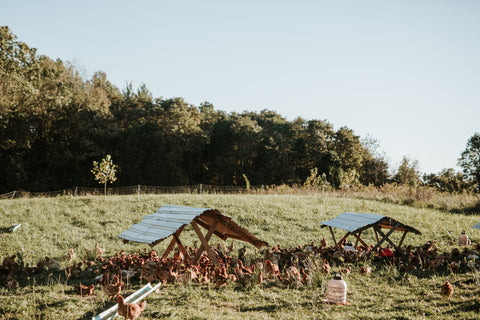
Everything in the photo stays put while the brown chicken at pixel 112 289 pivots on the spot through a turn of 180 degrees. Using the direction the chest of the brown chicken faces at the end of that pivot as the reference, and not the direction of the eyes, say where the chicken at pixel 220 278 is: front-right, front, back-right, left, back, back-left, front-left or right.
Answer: back

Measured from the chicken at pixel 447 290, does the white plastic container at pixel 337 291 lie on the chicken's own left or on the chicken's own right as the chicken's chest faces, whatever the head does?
on the chicken's own right

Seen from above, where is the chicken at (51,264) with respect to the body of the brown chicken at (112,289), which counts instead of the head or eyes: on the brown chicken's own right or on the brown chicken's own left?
on the brown chicken's own left

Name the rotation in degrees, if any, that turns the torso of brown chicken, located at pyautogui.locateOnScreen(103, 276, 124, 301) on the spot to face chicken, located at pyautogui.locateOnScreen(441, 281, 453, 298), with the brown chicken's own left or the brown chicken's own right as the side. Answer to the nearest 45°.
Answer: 0° — it already faces it

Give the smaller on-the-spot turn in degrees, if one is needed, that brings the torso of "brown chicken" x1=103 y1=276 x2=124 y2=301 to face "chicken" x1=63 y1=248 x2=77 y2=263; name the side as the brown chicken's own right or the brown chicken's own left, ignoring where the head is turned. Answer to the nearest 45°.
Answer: approximately 90° to the brown chicken's own left

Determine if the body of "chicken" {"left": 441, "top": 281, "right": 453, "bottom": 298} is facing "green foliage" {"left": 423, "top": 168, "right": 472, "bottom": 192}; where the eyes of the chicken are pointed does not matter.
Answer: no

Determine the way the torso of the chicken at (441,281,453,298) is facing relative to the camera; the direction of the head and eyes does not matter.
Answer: toward the camera

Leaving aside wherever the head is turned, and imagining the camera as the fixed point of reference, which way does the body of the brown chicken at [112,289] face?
to the viewer's right
